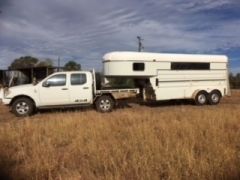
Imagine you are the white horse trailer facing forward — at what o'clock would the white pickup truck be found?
The white pickup truck is roughly at 11 o'clock from the white horse trailer.

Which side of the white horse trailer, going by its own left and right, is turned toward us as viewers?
left

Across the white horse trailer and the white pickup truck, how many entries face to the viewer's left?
2

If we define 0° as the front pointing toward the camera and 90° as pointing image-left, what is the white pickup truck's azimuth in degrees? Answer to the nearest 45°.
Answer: approximately 90°

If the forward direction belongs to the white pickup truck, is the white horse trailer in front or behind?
behind
